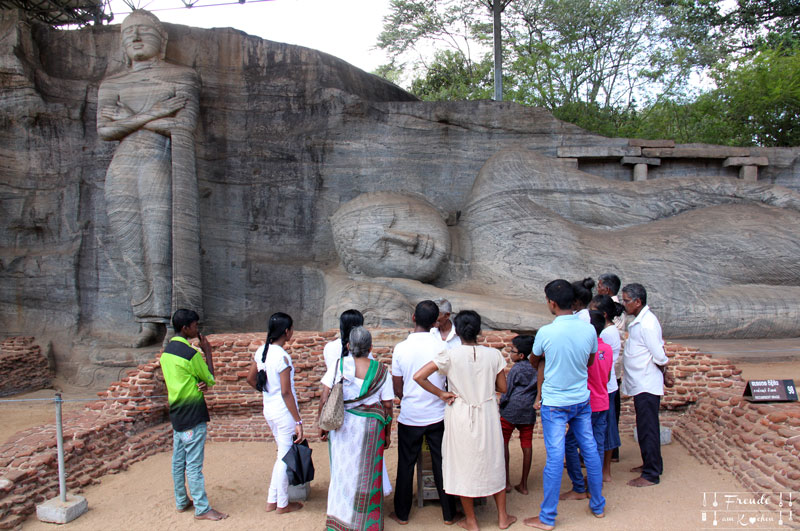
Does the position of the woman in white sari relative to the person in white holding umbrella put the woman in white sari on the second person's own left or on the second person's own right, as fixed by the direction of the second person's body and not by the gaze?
on the second person's own right

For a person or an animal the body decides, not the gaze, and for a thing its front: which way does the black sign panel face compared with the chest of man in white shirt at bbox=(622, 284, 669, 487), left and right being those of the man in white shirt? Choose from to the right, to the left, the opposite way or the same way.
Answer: to the left

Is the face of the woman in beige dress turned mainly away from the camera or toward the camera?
away from the camera

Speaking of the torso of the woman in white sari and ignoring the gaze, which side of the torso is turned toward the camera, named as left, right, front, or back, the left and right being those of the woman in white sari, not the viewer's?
back

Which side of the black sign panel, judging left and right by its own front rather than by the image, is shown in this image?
front

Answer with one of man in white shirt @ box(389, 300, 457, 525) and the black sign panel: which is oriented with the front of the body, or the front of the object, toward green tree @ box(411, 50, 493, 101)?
the man in white shirt

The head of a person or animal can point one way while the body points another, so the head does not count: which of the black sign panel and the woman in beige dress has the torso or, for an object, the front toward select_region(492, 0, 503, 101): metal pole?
the woman in beige dress

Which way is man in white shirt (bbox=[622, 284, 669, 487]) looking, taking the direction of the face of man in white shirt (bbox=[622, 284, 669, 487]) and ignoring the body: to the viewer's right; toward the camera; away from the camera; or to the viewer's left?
to the viewer's left

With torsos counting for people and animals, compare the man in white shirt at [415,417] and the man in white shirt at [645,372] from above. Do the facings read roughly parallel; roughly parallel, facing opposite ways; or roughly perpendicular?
roughly perpendicular

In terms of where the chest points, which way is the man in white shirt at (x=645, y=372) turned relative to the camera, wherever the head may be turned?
to the viewer's left

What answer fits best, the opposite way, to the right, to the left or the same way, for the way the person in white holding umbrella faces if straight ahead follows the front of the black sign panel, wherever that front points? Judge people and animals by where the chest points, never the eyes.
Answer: the opposite way

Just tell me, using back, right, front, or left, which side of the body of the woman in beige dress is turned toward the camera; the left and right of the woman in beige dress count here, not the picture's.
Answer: back

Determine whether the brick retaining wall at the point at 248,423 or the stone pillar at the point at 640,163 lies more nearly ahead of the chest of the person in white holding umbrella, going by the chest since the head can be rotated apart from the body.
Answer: the stone pillar

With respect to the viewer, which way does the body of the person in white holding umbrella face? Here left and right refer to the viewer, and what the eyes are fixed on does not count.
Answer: facing away from the viewer and to the right of the viewer

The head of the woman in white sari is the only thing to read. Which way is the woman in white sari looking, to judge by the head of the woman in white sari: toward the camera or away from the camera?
away from the camera

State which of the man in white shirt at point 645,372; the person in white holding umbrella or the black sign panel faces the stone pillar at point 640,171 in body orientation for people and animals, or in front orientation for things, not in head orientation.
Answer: the person in white holding umbrella

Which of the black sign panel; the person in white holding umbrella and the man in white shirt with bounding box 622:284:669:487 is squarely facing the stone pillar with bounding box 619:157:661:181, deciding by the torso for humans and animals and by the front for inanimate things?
the person in white holding umbrella

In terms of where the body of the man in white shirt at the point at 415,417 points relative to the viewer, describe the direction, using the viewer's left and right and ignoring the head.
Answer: facing away from the viewer
